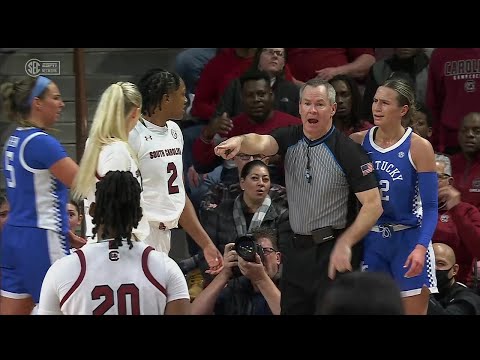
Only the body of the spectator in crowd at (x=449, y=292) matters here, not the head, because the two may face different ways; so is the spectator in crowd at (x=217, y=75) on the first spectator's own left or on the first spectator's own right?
on the first spectator's own right

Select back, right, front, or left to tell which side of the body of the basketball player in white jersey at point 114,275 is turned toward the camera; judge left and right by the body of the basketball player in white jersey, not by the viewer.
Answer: back

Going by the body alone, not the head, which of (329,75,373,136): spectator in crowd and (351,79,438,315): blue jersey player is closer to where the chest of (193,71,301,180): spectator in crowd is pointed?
the blue jersey player

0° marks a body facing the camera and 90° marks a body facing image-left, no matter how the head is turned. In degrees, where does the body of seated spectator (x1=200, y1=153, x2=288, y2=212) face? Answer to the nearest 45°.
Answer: approximately 0°

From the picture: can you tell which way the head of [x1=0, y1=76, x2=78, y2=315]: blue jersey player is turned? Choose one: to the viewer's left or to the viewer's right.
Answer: to the viewer's right

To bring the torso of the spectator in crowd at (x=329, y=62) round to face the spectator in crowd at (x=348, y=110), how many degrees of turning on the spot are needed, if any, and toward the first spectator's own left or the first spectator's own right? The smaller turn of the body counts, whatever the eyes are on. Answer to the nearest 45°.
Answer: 0° — they already face them

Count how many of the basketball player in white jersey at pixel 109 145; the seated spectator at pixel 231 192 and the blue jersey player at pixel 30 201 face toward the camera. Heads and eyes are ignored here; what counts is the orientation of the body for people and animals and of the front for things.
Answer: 1

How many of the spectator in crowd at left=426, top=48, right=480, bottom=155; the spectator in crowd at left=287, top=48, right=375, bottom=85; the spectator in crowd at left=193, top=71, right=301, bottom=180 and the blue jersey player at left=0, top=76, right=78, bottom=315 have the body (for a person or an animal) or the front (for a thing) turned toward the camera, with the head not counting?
3

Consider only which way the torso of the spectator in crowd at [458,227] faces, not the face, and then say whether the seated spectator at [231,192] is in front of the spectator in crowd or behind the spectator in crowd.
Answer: in front

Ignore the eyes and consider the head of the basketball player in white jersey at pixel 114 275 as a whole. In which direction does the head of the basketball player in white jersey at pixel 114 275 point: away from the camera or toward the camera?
away from the camera
